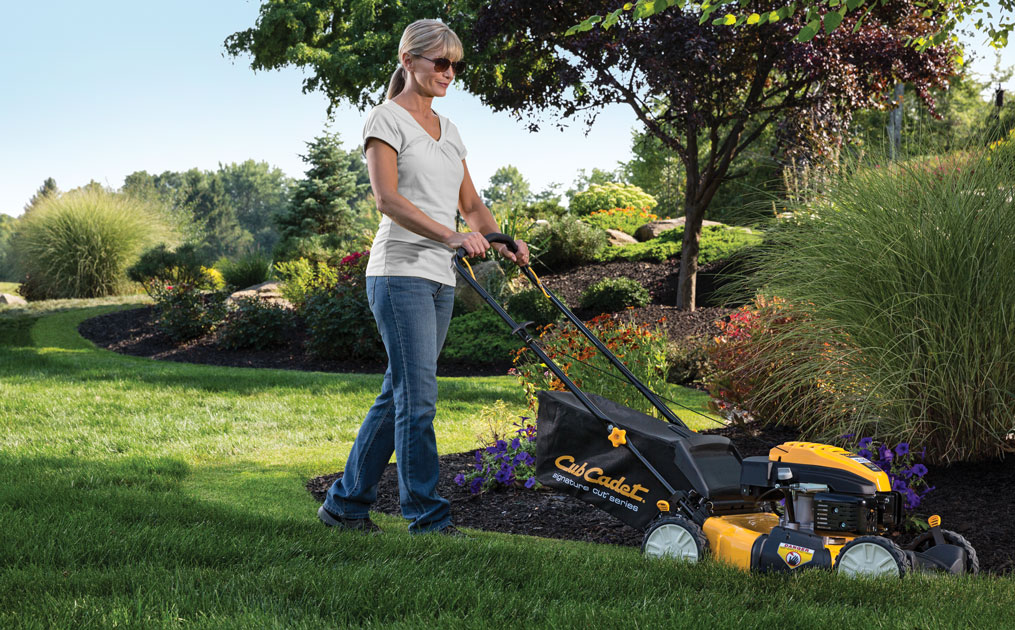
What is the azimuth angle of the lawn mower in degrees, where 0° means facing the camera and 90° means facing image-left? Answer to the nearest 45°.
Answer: approximately 315°

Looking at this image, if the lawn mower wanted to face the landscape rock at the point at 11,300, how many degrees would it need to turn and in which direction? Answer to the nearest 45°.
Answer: approximately 180°

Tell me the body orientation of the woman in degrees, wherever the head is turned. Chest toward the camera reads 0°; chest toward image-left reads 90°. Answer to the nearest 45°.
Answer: approximately 315°

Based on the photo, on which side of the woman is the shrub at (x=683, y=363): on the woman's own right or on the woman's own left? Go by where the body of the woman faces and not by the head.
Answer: on the woman's own left

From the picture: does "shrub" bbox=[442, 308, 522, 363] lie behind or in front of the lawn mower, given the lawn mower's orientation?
behind

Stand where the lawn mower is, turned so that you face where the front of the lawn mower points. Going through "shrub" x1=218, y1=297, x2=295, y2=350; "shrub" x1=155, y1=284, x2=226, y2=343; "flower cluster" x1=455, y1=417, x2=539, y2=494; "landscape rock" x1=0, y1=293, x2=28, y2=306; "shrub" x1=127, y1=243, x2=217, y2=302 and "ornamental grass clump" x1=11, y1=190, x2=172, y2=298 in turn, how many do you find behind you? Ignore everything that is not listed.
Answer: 6

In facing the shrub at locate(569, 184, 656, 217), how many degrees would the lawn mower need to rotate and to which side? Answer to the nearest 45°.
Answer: approximately 135° to its left

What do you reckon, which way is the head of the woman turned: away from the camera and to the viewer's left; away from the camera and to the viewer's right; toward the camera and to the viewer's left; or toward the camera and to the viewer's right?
toward the camera and to the viewer's right

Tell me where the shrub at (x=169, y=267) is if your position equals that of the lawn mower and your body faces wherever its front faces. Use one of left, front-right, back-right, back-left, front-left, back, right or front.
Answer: back

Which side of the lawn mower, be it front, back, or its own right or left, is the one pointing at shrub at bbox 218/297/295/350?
back

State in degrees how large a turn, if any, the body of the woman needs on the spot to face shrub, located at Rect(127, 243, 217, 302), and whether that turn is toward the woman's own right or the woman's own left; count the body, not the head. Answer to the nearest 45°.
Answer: approximately 135° to the woman's own left
